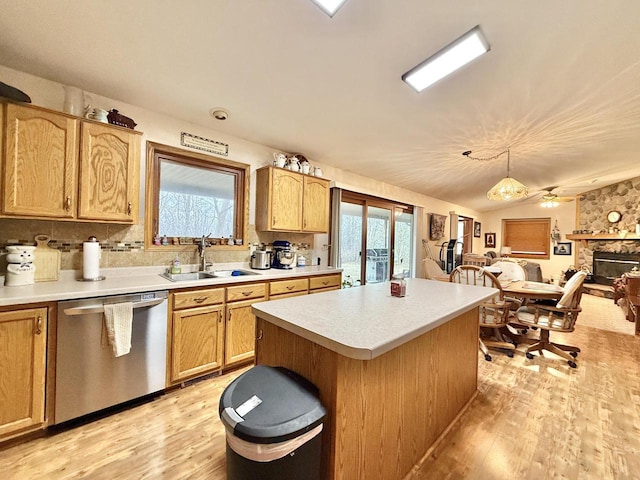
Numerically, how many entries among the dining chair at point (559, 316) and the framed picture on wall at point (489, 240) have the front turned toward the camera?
1

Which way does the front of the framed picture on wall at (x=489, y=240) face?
toward the camera

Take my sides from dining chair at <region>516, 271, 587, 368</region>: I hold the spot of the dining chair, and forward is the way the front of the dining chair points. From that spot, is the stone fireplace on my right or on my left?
on my right

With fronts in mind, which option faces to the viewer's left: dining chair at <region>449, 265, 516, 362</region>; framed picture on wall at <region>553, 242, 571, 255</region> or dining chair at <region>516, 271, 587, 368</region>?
dining chair at <region>516, 271, 587, 368</region>

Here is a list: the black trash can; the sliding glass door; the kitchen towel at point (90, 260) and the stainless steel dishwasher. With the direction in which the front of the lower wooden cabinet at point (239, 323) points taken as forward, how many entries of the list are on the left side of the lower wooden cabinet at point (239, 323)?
1

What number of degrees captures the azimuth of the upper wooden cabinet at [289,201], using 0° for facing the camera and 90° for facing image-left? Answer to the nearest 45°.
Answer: approximately 315°

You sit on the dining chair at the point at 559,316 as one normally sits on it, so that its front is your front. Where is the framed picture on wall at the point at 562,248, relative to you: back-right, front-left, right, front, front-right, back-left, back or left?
right

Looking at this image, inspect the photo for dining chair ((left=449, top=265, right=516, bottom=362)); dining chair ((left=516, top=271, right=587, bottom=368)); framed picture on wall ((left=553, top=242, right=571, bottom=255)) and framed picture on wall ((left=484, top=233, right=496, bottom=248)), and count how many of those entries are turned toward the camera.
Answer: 2

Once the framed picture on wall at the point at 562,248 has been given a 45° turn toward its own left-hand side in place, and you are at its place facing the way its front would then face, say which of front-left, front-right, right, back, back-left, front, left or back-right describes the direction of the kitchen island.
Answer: front-right

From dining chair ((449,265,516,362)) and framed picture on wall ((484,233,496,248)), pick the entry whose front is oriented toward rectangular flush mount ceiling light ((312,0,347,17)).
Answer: the framed picture on wall

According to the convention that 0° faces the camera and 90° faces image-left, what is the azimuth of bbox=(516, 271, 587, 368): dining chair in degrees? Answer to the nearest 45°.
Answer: approximately 90°
